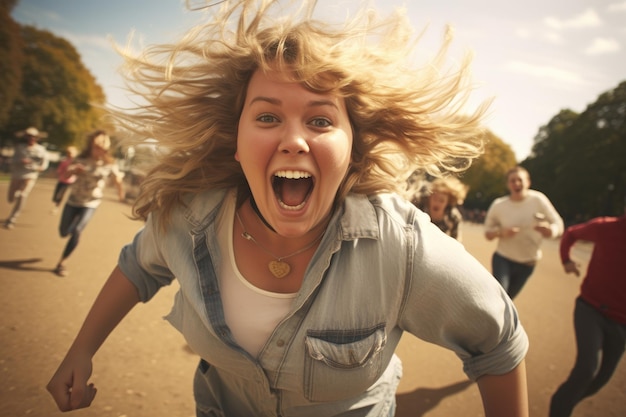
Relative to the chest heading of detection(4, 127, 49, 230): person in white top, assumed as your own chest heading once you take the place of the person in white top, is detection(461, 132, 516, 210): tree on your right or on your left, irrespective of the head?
on your left

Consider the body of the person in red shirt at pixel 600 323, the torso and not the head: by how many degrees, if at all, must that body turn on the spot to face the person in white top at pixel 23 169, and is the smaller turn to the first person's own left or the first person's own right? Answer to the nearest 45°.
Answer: approximately 135° to the first person's own right

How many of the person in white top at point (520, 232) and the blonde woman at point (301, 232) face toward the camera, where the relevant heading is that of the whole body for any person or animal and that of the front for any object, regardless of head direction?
2

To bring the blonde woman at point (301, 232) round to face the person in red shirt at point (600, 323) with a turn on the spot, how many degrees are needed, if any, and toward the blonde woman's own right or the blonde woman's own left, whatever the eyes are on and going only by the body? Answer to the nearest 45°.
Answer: approximately 135° to the blonde woman's own left

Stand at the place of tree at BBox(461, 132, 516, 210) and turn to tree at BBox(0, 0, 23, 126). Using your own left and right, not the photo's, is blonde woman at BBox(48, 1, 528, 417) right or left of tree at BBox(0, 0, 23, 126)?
left

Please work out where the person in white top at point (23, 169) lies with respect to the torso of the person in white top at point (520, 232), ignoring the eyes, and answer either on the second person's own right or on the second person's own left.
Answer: on the second person's own right

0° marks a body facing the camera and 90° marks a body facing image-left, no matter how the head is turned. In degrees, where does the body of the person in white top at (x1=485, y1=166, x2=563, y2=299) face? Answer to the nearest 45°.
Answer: approximately 0°

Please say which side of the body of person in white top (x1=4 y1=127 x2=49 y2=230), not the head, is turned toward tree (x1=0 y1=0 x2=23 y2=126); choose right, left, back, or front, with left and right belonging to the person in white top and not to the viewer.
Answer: back
